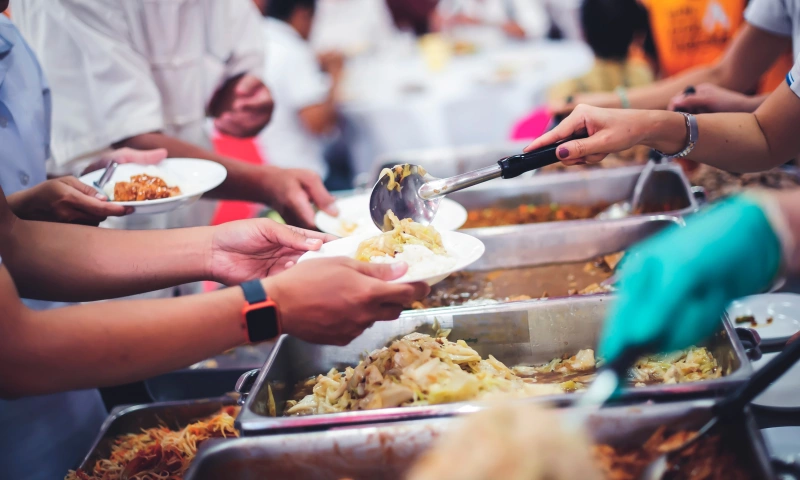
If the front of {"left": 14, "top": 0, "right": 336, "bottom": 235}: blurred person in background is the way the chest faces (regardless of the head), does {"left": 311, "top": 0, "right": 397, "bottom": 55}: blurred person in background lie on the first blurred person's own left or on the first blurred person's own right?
on the first blurred person's own left

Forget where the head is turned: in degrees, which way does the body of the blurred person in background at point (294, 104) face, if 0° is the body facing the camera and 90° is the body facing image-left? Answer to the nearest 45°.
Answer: approximately 270°

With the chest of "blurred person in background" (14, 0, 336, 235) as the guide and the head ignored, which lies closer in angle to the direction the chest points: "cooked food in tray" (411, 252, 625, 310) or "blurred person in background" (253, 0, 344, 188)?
the cooked food in tray

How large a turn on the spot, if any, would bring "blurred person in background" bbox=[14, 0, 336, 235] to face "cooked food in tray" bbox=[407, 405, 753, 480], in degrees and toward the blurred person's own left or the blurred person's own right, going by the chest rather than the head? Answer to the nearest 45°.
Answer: approximately 45° to the blurred person's own right

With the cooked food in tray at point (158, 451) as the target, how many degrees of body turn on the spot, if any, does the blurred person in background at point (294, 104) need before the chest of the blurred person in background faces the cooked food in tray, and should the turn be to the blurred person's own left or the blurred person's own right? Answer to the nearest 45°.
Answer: approximately 90° to the blurred person's own right

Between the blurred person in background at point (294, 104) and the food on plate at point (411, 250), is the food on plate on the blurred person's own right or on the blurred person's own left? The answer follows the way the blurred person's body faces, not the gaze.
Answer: on the blurred person's own right

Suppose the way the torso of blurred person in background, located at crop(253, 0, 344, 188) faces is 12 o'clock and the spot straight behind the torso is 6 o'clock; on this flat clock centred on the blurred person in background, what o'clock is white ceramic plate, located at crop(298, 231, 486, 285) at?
The white ceramic plate is roughly at 3 o'clock from the blurred person in background.

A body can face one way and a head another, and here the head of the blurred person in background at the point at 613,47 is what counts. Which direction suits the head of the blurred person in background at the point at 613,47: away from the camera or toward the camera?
away from the camera

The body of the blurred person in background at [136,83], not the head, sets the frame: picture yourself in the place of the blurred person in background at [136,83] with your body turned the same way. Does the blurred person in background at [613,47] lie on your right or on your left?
on your left
